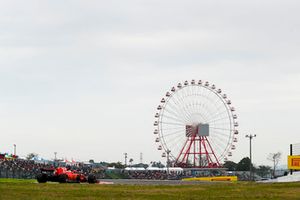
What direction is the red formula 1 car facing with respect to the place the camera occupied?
facing the viewer and to the right of the viewer
